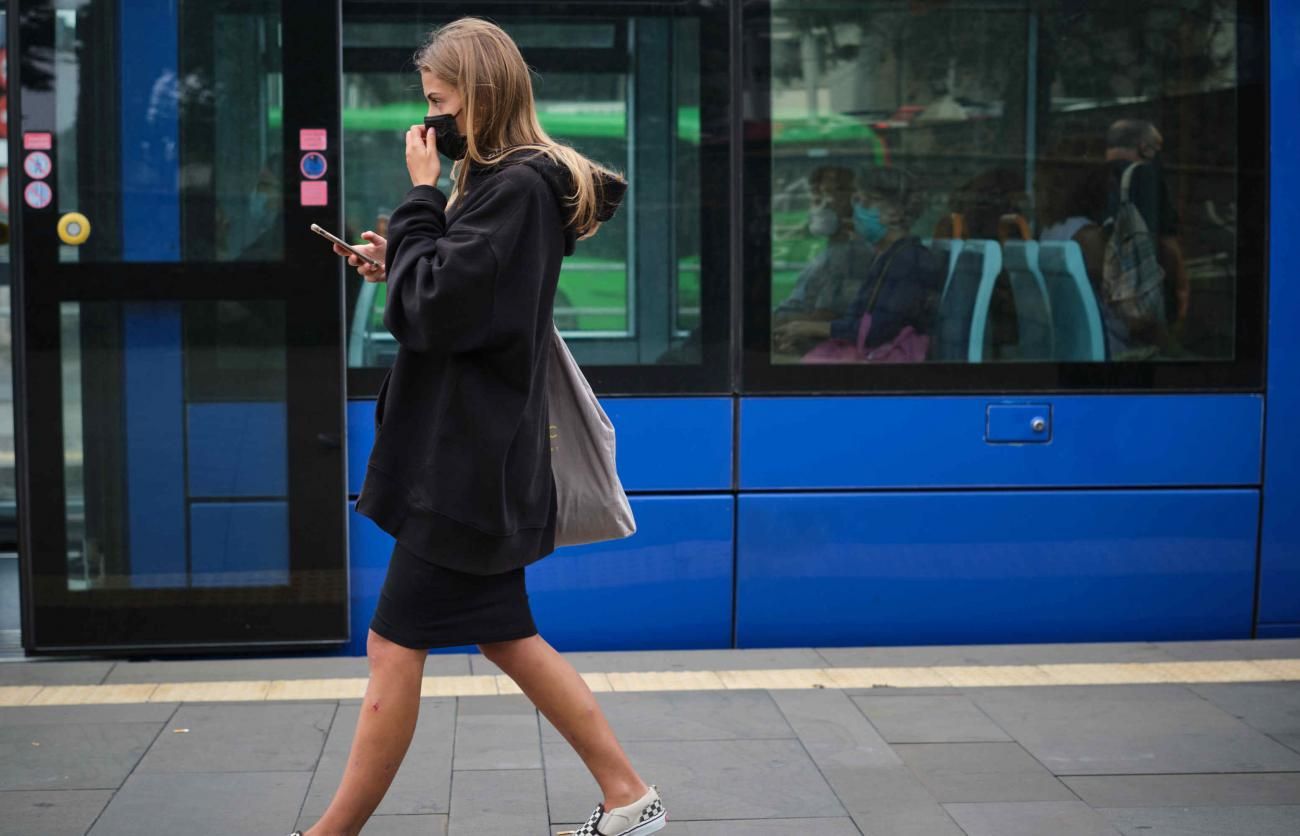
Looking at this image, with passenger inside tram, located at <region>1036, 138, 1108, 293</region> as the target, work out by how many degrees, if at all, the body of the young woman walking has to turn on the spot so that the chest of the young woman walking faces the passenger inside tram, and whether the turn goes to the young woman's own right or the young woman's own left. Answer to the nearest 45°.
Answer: approximately 135° to the young woman's own right

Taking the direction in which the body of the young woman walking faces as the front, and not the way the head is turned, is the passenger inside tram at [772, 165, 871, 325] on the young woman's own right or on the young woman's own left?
on the young woman's own right

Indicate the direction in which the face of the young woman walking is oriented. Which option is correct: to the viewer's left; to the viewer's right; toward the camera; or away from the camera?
to the viewer's left

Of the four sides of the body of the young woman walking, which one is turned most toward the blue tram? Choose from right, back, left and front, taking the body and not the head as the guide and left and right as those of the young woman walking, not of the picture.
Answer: right

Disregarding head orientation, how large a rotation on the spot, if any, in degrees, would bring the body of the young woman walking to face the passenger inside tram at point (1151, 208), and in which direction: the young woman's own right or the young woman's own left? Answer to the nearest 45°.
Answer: approximately 135° to the young woman's own right

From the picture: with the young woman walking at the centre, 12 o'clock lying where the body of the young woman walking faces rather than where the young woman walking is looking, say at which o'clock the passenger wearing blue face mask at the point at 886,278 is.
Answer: The passenger wearing blue face mask is roughly at 4 o'clock from the young woman walking.

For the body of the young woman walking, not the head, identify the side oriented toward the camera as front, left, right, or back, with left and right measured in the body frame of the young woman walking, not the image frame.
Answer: left

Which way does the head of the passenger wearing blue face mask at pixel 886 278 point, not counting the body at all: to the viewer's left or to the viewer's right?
to the viewer's left
